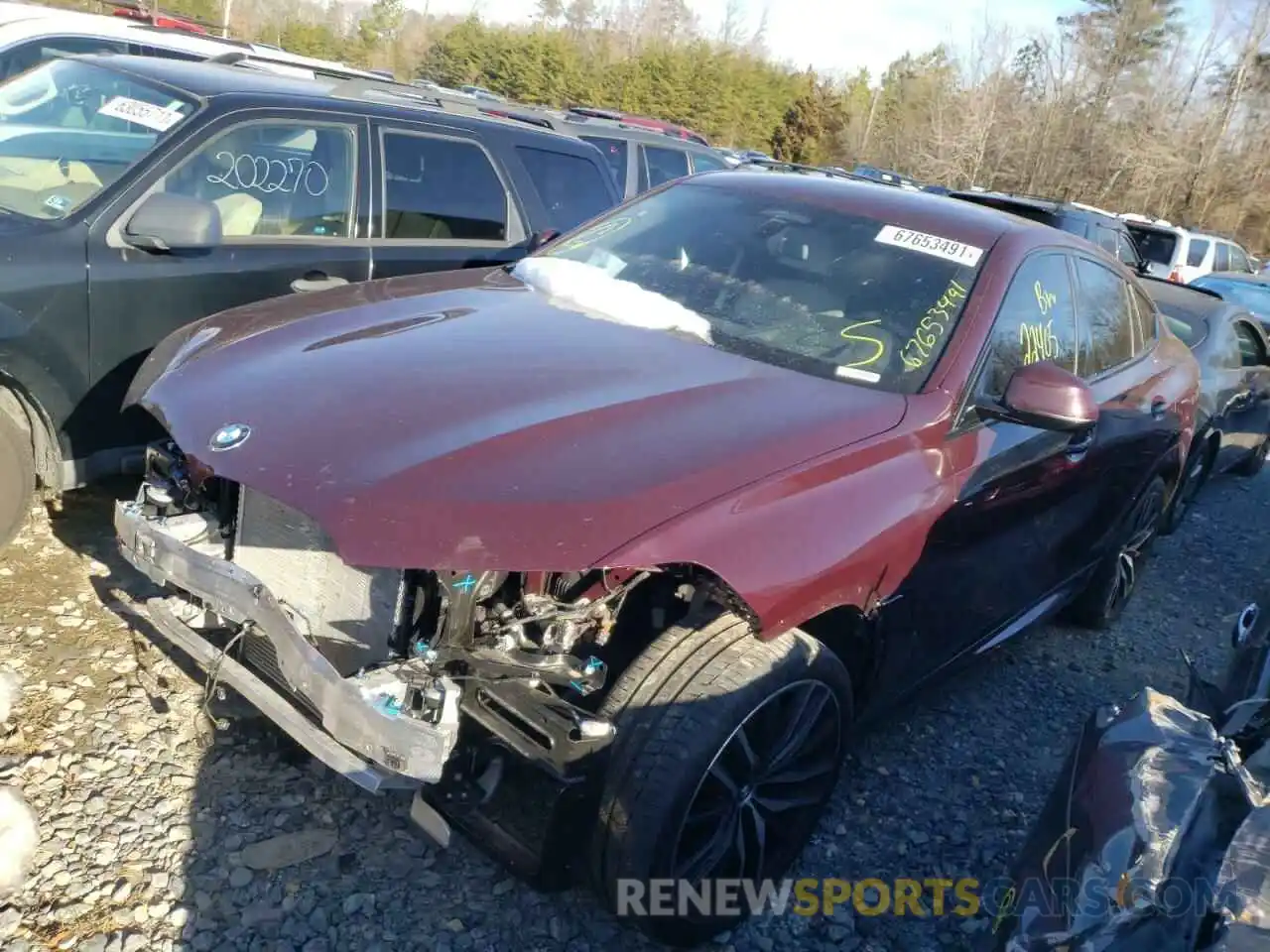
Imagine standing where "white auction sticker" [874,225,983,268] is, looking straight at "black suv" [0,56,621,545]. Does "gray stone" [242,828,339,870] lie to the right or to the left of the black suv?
left

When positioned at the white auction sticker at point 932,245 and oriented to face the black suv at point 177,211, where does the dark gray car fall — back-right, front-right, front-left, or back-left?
back-right

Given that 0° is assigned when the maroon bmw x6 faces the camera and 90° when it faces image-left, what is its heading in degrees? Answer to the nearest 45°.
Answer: approximately 45°

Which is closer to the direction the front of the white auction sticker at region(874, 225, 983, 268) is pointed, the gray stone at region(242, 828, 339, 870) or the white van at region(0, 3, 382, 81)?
the gray stone

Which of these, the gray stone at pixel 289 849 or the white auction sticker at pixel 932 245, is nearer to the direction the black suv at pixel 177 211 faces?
the gray stone

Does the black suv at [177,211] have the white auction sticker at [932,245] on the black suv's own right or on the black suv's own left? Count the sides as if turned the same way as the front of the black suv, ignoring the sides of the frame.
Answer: on the black suv's own left

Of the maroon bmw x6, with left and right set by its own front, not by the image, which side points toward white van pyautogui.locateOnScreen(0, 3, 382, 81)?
right

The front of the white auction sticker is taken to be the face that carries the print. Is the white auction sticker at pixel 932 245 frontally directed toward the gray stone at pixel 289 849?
yes

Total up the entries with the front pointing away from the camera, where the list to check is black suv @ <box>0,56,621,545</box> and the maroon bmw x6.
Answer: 0

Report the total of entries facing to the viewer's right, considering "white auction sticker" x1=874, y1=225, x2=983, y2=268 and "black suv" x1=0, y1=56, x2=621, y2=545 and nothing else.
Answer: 0

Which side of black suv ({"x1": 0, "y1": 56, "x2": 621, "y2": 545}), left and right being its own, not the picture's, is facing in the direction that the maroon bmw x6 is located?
left
